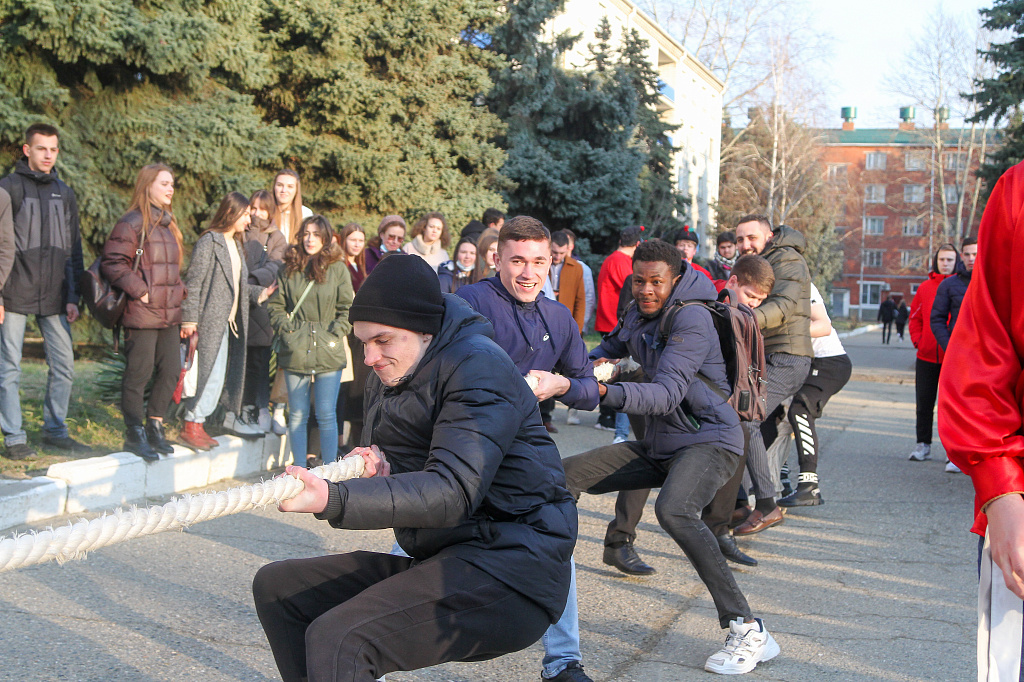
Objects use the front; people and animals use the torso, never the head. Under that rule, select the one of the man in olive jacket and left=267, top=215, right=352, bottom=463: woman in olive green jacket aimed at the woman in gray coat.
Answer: the man in olive jacket

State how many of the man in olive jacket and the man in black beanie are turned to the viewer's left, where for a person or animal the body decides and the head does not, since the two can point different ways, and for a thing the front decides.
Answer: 2

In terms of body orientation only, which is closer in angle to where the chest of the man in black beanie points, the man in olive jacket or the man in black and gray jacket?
the man in black and gray jacket

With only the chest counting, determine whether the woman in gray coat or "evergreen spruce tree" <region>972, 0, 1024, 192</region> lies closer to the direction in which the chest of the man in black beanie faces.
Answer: the woman in gray coat

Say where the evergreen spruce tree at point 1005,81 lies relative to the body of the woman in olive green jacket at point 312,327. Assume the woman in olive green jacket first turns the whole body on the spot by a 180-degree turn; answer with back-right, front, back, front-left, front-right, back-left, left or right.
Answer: front-right

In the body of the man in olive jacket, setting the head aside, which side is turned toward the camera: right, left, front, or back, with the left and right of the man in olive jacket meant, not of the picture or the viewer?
left

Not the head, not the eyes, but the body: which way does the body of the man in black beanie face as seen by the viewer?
to the viewer's left

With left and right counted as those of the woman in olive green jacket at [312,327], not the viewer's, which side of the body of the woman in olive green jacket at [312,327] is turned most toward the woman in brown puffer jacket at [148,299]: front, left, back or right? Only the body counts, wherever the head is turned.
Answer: right

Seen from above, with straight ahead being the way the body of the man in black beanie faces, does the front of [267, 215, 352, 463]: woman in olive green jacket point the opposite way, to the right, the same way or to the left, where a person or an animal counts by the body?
to the left

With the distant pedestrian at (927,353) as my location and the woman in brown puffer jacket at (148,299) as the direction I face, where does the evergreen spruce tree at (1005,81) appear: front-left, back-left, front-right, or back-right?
back-right

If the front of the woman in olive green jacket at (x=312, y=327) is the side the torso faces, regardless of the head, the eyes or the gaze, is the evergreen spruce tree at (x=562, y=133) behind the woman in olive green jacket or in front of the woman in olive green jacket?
behind

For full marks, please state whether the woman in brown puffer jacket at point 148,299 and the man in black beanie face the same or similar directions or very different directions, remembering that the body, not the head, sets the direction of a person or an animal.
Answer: very different directions
